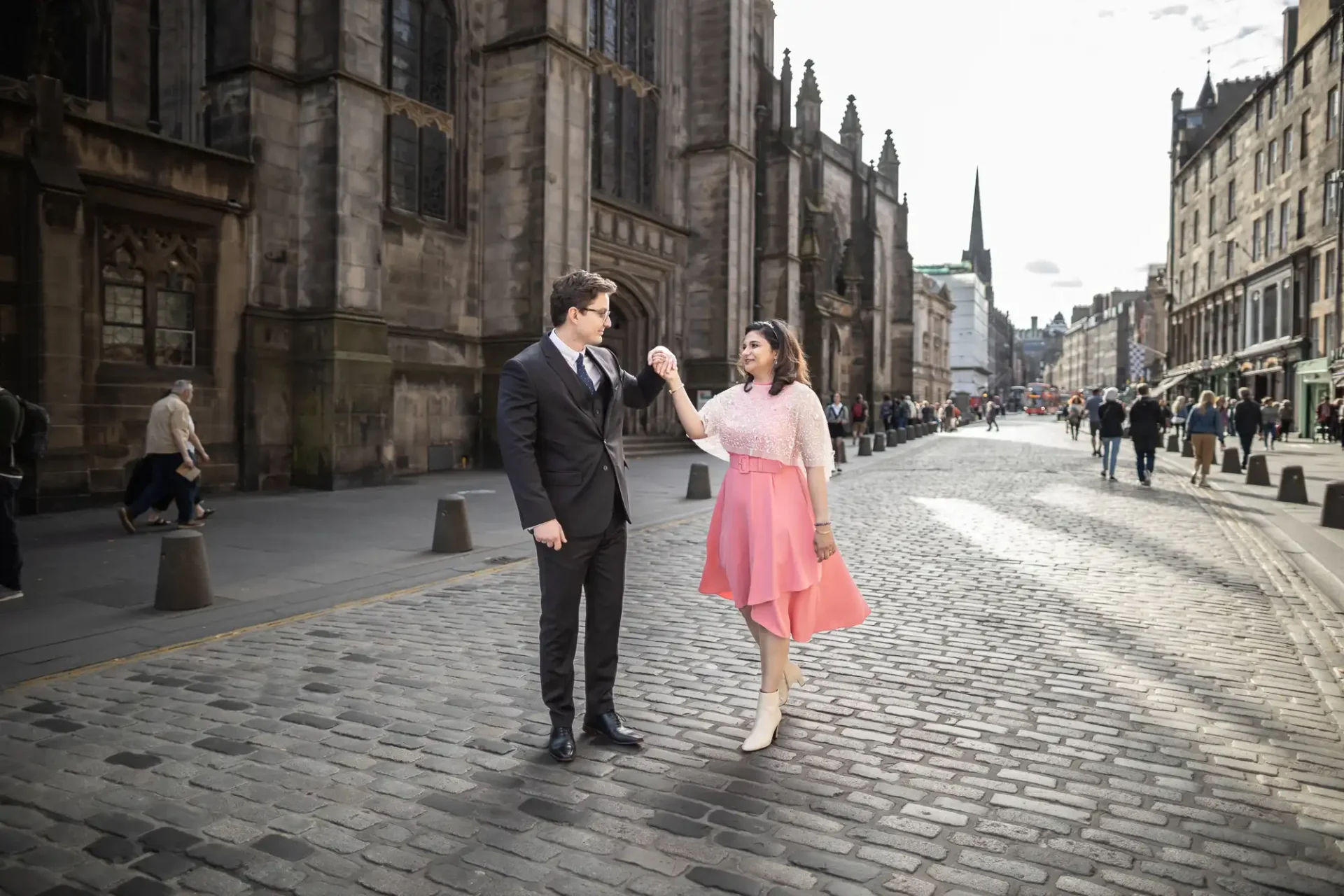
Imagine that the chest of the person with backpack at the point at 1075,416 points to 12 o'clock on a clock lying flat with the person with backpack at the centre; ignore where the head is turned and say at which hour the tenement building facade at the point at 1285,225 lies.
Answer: The tenement building facade is roughly at 2 o'clock from the person with backpack.

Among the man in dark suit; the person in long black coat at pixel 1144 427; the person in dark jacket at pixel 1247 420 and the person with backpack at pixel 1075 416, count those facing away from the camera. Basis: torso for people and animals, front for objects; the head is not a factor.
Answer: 3

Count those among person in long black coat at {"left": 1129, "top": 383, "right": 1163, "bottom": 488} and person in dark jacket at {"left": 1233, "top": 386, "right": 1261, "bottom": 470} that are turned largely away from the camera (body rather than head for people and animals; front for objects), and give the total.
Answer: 2

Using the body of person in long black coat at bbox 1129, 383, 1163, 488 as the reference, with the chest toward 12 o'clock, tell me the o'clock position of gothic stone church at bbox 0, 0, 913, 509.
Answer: The gothic stone church is roughly at 8 o'clock from the person in long black coat.

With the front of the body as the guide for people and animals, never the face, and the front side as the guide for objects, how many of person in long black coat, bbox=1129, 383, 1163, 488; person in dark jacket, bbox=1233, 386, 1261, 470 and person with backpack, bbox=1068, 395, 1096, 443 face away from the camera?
3

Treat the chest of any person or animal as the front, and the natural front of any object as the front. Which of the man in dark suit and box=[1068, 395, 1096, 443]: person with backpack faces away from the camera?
the person with backpack

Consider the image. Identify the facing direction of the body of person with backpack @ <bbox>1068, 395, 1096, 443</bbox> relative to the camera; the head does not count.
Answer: away from the camera

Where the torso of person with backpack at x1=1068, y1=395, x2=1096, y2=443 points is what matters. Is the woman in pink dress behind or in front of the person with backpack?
behind

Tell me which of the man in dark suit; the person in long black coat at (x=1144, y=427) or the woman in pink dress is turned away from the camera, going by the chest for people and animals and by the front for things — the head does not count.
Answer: the person in long black coat

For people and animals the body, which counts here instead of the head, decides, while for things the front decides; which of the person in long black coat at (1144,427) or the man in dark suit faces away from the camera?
the person in long black coat

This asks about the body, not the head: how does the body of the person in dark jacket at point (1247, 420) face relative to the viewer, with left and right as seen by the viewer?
facing away from the viewer

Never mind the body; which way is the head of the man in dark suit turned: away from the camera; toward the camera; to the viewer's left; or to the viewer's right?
to the viewer's right

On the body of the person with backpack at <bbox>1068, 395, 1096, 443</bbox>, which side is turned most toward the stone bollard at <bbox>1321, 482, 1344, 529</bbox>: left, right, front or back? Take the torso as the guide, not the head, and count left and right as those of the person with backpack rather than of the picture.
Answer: back

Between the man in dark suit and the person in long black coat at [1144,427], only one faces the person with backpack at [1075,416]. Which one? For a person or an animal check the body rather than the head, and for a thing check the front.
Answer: the person in long black coat at [1144,427]

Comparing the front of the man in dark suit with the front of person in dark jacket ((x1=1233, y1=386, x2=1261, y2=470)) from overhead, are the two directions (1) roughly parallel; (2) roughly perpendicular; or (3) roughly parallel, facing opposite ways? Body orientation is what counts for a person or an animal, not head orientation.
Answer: roughly perpendicular
